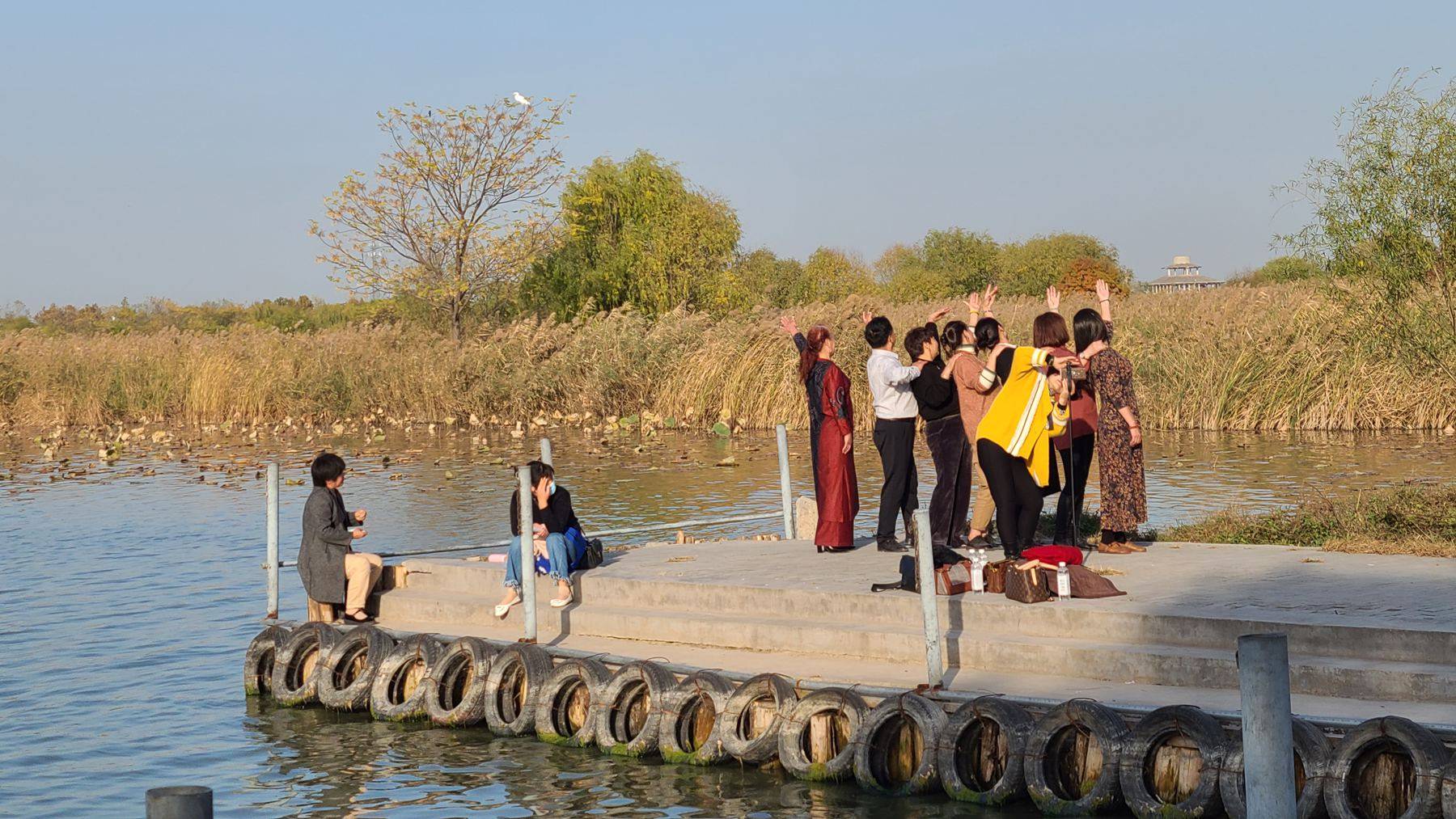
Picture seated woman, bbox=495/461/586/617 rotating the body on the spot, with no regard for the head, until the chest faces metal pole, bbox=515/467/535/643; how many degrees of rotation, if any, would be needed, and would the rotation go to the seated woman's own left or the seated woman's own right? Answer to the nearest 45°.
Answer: approximately 45° to the seated woman's own left

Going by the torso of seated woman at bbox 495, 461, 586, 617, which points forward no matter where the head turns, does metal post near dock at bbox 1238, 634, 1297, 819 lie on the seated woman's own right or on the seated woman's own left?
on the seated woman's own left

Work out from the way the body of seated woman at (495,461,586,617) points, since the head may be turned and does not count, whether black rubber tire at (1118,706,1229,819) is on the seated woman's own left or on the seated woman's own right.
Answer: on the seated woman's own left

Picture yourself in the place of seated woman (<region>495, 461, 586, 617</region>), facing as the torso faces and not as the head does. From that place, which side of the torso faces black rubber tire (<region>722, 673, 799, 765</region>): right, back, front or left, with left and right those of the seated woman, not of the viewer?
left

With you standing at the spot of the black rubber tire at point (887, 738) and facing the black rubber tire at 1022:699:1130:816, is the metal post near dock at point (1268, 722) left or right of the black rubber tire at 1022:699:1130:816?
right

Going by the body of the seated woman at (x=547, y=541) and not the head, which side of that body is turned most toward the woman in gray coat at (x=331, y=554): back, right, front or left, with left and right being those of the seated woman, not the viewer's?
right

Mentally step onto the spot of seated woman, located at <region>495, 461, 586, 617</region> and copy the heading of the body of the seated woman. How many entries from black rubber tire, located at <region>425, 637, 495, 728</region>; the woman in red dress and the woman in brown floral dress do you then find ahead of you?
1

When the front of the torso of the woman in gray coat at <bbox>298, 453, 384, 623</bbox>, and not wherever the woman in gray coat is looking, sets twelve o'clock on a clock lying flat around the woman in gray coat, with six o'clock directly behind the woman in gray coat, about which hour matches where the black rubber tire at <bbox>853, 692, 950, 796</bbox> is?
The black rubber tire is roughly at 2 o'clock from the woman in gray coat.

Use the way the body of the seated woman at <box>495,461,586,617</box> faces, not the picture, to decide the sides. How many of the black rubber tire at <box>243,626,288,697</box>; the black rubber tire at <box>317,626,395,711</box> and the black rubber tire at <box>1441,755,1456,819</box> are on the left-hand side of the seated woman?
1

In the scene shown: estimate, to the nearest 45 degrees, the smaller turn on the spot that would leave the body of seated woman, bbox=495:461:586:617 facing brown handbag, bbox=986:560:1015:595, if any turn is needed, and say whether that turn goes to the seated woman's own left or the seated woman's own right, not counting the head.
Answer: approximately 90° to the seated woman's own left

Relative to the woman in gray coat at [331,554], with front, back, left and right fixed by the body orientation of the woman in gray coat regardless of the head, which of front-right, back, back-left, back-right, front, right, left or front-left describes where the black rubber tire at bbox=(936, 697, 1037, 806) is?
front-right

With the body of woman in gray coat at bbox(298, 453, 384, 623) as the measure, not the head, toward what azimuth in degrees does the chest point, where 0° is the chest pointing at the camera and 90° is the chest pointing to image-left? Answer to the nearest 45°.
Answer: approximately 270°

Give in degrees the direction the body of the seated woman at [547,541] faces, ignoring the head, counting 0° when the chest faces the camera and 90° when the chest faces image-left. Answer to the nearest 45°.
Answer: approximately 45°

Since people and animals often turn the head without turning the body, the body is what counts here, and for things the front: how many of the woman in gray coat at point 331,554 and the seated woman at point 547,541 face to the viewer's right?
1

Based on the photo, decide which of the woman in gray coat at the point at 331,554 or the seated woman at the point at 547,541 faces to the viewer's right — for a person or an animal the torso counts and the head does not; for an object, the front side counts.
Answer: the woman in gray coat

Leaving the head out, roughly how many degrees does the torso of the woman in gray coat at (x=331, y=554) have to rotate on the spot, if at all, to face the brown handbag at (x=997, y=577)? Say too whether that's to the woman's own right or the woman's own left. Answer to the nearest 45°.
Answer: approximately 45° to the woman's own right
